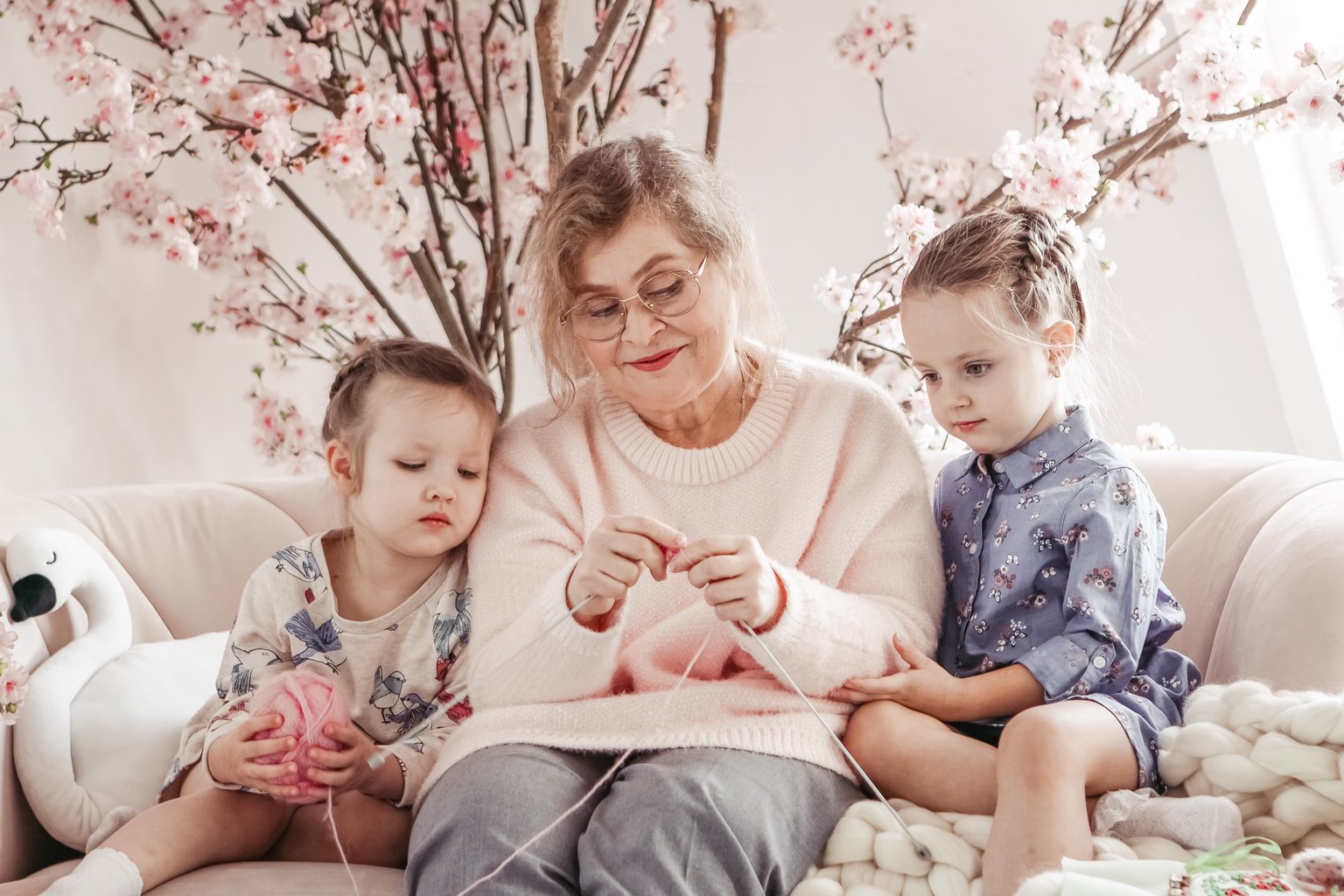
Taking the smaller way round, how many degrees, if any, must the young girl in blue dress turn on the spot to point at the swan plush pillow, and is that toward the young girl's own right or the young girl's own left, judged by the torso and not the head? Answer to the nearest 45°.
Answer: approximately 45° to the young girl's own right

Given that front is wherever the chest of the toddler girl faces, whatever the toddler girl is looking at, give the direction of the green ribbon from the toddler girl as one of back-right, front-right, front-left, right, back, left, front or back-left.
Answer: front-left

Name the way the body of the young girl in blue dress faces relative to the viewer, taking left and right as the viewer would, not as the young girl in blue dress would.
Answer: facing the viewer and to the left of the viewer

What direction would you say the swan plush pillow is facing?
to the viewer's left

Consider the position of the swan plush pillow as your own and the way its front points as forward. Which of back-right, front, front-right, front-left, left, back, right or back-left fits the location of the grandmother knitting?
back-left

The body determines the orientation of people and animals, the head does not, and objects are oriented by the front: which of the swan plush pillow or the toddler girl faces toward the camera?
the toddler girl

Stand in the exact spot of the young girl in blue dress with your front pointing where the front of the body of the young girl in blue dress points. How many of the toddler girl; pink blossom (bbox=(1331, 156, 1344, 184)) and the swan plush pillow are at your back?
1

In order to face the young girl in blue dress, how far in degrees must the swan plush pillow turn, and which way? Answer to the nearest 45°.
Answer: approximately 135° to its left

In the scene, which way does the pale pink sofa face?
toward the camera

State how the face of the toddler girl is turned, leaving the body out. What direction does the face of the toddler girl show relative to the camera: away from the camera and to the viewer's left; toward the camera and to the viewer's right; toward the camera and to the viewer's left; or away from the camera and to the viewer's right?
toward the camera and to the viewer's right

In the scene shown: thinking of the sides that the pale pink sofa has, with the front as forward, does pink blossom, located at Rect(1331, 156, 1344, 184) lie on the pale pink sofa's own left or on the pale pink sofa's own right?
on the pale pink sofa's own left

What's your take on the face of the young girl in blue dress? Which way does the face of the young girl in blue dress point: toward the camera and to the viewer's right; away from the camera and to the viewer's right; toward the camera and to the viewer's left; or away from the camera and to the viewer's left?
toward the camera and to the viewer's left

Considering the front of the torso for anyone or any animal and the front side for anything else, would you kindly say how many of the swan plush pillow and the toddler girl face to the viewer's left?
1
